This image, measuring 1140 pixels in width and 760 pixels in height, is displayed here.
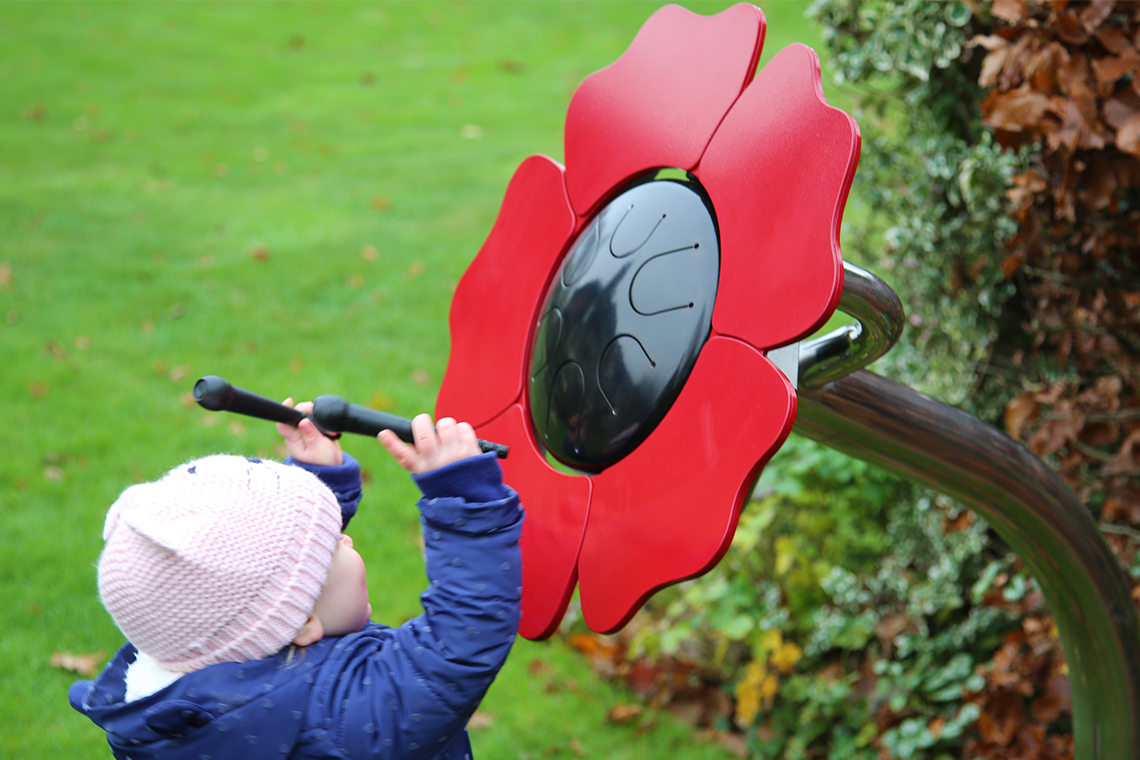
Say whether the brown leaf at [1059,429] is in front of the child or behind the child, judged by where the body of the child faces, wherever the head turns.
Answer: in front

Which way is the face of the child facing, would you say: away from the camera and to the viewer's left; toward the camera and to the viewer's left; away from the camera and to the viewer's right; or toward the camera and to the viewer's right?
away from the camera and to the viewer's right

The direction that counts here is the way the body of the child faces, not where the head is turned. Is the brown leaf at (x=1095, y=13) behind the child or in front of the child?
in front

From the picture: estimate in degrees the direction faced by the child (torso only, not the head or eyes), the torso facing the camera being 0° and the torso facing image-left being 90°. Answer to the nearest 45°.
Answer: approximately 225°

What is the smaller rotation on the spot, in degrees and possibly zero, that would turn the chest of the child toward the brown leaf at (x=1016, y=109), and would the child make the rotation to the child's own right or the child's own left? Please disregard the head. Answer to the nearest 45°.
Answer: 0° — they already face it
